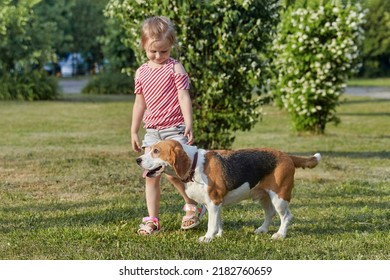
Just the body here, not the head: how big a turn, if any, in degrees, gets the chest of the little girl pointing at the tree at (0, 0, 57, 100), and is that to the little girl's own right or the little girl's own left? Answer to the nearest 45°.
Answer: approximately 180°

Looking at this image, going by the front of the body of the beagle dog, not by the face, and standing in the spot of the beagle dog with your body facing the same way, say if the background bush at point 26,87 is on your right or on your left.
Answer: on your right

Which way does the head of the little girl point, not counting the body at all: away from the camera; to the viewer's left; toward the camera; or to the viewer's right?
toward the camera

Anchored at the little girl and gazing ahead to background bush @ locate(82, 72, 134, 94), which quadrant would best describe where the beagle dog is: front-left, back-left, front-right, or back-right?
back-right

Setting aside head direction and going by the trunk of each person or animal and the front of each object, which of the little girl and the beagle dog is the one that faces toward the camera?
the little girl

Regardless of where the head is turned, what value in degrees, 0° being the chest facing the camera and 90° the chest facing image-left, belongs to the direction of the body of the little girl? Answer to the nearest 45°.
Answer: approximately 0°

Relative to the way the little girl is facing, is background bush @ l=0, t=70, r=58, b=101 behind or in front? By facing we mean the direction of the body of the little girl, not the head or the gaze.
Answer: behind

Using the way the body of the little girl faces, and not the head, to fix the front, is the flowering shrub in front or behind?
behind

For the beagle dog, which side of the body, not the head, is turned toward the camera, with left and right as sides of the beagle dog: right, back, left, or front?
left

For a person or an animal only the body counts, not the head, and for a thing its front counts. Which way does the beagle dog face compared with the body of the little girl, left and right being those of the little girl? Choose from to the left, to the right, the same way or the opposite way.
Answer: to the right

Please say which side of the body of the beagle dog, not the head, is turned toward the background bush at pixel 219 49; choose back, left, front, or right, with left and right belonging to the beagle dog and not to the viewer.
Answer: right
